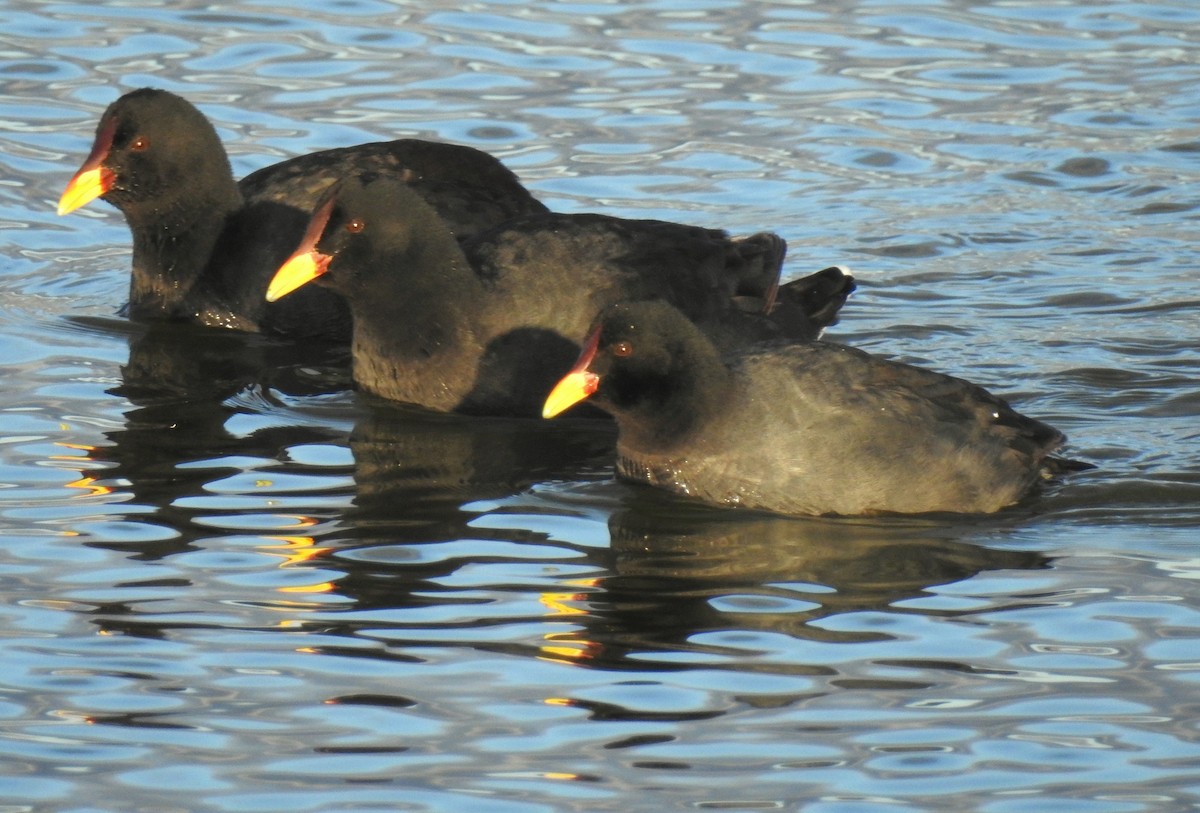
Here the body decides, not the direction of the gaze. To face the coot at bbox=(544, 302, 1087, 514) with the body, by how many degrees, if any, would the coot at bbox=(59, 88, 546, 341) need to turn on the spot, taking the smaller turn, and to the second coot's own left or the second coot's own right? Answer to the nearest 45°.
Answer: approximately 135° to the second coot's own left

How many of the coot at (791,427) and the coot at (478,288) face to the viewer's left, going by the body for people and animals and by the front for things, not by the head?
2

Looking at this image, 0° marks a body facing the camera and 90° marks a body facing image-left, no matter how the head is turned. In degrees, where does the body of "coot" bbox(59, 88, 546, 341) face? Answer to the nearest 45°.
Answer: approximately 90°

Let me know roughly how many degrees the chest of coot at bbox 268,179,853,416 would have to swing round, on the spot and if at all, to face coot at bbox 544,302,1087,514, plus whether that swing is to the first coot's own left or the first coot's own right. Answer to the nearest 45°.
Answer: approximately 135° to the first coot's own left

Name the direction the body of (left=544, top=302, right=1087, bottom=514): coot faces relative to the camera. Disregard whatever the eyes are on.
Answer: to the viewer's left

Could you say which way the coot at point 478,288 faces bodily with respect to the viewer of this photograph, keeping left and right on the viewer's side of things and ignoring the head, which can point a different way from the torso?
facing to the left of the viewer

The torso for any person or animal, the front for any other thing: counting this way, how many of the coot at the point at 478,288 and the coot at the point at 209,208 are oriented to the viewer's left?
2
